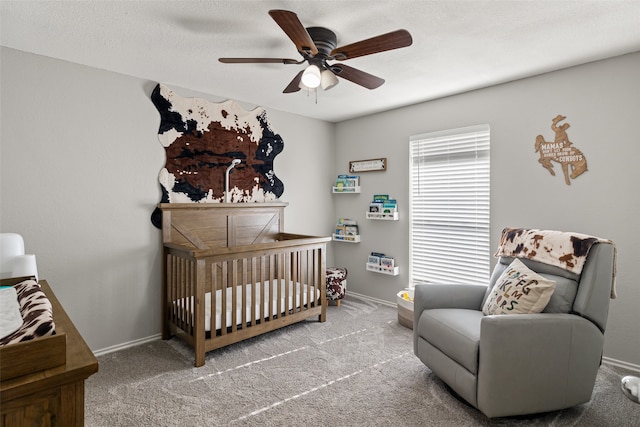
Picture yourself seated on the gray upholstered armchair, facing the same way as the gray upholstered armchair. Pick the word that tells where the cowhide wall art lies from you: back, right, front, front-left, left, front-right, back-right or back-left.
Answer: front-right

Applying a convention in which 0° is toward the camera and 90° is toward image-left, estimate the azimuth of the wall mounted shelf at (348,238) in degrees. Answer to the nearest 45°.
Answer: approximately 45°

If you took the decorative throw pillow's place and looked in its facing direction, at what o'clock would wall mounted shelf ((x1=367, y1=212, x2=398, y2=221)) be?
The wall mounted shelf is roughly at 3 o'clock from the decorative throw pillow.

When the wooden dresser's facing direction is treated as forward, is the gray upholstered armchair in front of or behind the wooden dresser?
in front

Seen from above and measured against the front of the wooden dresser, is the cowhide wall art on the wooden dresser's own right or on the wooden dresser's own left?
on the wooden dresser's own left

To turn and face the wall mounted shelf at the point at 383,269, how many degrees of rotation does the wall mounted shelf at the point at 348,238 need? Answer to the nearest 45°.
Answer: approximately 90° to its left

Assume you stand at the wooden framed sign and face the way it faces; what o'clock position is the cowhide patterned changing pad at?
The cowhide patterned changing pad is roughly at 11 o'clock from the wooden framed sign.

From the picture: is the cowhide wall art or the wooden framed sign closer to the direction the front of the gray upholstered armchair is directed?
the cowhide wall art
